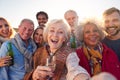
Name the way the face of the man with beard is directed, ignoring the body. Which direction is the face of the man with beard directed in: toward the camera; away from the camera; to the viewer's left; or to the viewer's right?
toward the camera

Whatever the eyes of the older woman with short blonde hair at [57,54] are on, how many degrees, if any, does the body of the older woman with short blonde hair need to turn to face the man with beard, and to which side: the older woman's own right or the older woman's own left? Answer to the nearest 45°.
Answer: approximately 135° to the older woman's own left

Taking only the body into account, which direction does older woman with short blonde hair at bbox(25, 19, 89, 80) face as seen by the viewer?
toward the camera

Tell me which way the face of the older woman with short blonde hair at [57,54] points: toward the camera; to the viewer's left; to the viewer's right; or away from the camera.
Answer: toward the camera
